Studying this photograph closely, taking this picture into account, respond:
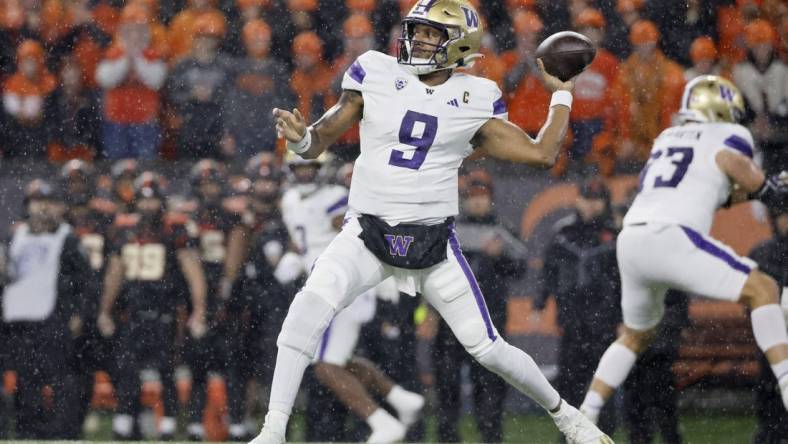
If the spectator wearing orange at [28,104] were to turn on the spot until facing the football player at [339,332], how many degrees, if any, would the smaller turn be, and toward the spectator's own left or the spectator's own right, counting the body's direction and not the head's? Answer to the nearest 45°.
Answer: approximately 45° to the spectator's own left

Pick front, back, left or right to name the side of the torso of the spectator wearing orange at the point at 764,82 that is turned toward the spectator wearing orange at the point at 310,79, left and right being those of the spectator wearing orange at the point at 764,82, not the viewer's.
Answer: right

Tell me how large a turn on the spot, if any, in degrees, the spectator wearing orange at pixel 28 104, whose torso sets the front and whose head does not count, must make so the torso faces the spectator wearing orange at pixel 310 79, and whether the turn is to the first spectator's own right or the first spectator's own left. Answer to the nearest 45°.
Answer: approximately 45° to the first spectator's own left

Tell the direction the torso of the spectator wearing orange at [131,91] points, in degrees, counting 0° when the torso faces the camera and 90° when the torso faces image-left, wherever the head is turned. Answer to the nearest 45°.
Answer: approximately 0°
